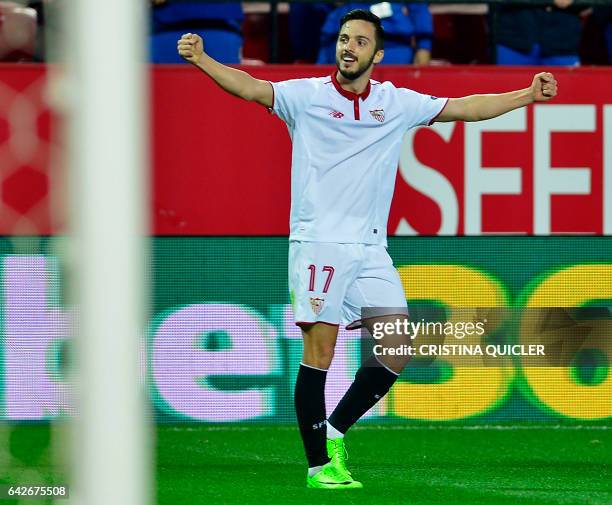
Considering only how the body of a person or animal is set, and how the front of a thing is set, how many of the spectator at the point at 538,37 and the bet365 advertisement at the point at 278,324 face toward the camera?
2

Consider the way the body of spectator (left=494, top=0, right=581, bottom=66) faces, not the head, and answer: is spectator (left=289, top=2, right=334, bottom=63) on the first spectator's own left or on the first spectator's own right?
on the first spectator's own right

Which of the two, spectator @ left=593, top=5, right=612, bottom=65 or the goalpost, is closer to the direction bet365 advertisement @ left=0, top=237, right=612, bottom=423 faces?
the goalpost

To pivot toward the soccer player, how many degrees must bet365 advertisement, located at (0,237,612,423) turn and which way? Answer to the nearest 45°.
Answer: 0° — it already faces them

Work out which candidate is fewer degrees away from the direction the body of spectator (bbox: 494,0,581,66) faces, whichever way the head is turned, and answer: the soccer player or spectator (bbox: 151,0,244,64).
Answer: the soccer player

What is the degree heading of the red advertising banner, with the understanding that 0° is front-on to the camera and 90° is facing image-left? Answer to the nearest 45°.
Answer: approximately 0°

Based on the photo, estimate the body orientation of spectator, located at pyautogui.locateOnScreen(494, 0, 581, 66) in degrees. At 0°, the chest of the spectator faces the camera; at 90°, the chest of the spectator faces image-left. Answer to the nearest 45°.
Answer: approximately 0°
